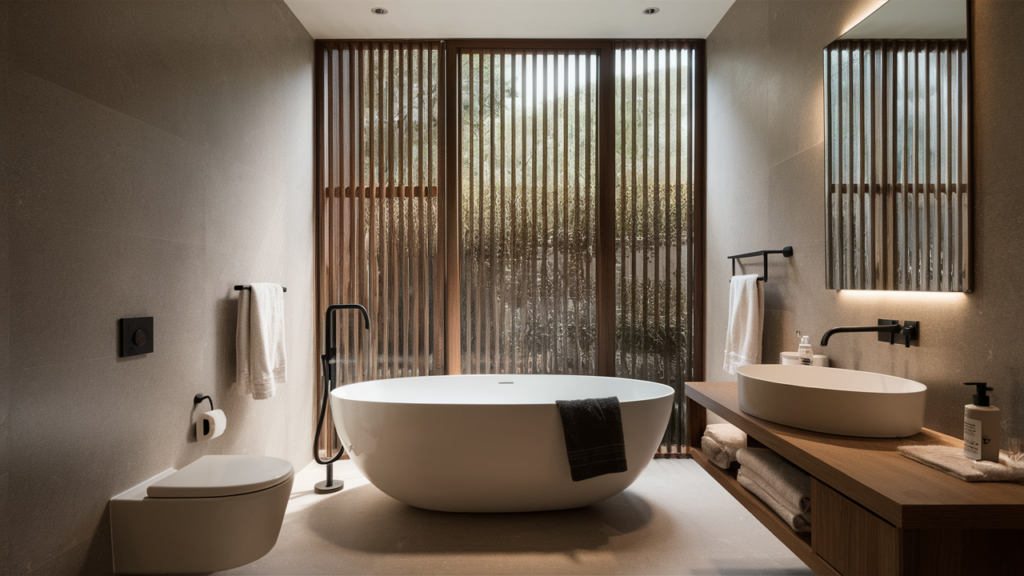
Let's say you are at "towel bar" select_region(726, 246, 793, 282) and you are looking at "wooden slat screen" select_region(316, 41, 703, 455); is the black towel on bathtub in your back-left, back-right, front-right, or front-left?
front-left

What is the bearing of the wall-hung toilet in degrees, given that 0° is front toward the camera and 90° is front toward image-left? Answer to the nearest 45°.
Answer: approximately 270°

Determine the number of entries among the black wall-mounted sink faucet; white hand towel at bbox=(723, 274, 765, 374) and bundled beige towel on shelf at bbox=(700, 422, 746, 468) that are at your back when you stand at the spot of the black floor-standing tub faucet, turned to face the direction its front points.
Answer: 0

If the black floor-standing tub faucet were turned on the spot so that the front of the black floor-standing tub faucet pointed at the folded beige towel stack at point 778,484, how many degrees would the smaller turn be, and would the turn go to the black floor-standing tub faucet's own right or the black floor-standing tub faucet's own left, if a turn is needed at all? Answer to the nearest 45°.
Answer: approximately 45° to the black floor-standing tub faucet's own right

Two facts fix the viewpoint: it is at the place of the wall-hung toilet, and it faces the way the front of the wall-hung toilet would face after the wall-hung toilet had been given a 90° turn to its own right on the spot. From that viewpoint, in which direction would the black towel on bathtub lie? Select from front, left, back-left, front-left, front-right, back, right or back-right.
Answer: left

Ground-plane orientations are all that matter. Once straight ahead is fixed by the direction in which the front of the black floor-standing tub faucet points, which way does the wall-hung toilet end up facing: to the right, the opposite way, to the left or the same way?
the same way

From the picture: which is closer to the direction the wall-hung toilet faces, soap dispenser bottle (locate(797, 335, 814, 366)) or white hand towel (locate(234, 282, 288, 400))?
the soap dispenser bottle

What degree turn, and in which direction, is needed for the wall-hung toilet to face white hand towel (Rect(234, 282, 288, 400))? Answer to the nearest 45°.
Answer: approximately 90° to its left

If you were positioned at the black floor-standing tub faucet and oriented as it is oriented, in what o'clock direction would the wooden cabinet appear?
The wooden cabinet is roughly at 2 o'clock from the black floor-standing tub faucet.

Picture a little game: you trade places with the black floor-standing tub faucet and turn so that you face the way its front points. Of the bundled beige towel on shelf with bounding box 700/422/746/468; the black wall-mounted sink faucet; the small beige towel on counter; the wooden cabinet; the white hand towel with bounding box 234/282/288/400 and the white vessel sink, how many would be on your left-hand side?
0

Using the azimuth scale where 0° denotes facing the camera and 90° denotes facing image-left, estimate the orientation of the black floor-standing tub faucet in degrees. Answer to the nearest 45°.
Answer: approximately 270°

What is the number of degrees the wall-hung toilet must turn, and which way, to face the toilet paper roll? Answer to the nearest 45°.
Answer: approximately 90° to its left

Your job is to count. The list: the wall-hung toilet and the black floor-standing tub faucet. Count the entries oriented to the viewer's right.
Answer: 2

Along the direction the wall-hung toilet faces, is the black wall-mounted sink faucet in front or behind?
in front

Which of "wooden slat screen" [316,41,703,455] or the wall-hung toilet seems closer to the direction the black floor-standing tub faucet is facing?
the wooden slat screen
